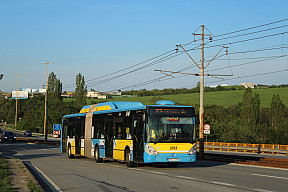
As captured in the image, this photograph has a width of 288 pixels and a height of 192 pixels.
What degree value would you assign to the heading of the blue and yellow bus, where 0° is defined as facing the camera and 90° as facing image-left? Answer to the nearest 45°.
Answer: approximately 315°
